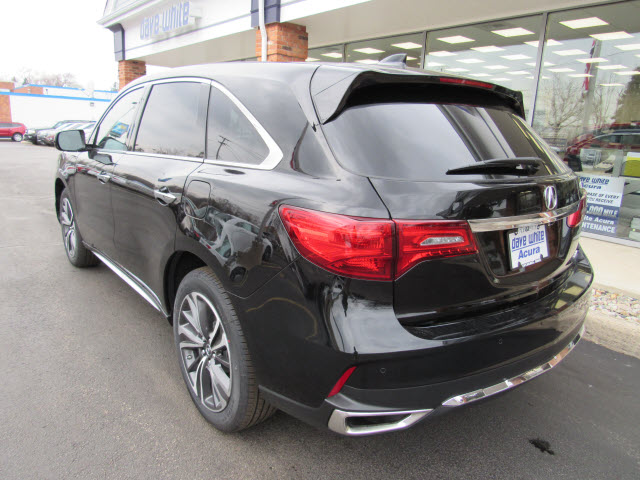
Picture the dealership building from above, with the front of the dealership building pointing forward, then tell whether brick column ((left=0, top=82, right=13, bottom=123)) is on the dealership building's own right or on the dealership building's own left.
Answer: on the dealership building's own right

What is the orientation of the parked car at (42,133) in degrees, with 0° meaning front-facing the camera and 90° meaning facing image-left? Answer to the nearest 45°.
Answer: approximately 45°

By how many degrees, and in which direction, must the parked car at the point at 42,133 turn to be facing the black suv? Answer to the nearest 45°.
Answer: approximately 45° to its left

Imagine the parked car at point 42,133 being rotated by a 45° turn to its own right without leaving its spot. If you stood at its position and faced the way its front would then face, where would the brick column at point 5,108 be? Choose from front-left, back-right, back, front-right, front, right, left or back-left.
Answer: right

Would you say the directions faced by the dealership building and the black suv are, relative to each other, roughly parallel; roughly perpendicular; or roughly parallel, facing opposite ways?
roughly perpendicular

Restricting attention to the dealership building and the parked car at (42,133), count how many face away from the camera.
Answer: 0

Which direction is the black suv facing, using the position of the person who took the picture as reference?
facing away from the viewer and to the left of the viewer

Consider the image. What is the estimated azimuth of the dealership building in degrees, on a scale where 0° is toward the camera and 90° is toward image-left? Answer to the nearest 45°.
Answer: approximately 45°

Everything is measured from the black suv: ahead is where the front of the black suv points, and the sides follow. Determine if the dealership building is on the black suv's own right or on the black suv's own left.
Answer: on the black suv's own right
